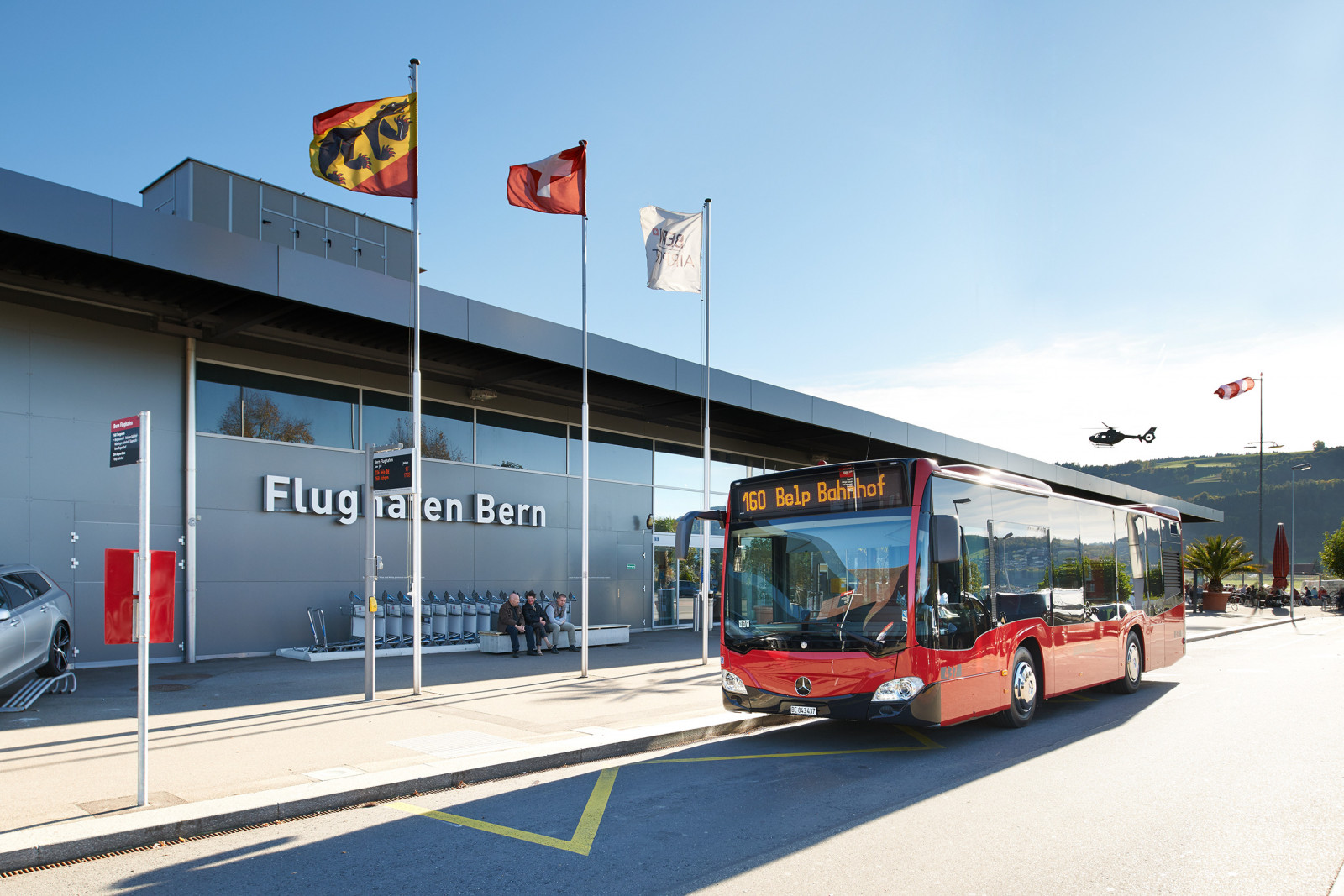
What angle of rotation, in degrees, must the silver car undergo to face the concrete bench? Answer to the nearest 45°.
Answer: approximately 180°

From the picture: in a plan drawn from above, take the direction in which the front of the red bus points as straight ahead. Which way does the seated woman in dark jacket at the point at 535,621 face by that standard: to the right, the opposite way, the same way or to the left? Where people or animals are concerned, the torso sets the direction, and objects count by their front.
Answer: to the left

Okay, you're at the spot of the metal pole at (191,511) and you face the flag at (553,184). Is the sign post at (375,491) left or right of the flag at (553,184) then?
right

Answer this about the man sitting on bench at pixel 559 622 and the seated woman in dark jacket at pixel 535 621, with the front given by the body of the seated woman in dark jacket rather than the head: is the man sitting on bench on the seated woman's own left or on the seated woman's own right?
on the seated woman's own left

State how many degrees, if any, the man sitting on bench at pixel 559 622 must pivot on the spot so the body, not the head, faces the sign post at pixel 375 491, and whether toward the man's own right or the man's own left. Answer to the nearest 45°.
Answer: approximately 45° to the man's own right
